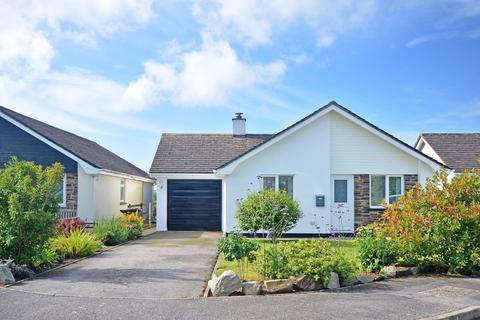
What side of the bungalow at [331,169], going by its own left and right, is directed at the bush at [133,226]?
right

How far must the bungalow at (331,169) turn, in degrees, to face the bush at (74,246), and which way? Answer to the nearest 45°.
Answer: approximately 45° to its right

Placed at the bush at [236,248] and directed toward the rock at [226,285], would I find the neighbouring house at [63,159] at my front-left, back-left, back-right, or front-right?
back-right

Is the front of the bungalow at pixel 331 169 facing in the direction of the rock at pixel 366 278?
yes

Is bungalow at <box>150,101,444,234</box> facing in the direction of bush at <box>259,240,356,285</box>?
yes

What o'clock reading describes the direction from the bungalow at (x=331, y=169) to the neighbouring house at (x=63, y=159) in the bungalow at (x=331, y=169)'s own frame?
The neighbouring house is roughly at 3 o'clock from the bungalow.

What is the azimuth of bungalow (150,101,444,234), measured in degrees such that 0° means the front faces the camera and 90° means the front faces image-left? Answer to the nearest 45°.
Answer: approximately 0°

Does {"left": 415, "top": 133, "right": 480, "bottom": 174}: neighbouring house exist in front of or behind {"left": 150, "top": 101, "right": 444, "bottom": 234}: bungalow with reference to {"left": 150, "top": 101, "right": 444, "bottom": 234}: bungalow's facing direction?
behind
